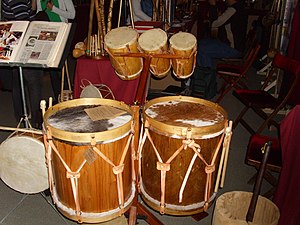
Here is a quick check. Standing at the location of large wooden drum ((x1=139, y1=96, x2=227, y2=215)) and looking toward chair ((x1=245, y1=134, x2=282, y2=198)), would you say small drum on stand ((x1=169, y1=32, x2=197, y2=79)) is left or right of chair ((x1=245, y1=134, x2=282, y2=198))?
left

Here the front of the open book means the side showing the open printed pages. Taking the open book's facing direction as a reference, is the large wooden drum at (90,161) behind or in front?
in front

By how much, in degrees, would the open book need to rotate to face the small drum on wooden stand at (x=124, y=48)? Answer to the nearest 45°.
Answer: approximately 45° to its left

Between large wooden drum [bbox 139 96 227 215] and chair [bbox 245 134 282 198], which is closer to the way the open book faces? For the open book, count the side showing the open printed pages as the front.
the large wooden drum

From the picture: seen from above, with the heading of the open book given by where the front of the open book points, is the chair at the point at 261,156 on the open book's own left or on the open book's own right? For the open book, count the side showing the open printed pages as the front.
on the open book's own left

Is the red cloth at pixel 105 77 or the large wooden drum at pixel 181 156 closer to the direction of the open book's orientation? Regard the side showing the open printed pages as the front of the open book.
the large wooden drum

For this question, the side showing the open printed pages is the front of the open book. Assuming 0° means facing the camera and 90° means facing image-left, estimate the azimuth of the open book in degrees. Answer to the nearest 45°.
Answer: approximately 0°

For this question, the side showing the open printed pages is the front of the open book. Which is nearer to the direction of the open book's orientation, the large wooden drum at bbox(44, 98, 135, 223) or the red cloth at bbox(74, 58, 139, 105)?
the large wooden drum

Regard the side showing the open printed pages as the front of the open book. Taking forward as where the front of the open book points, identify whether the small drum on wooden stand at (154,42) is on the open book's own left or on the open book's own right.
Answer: on the open book's own left

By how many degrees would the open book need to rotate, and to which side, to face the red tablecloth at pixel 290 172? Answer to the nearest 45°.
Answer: approximately 45° to its left

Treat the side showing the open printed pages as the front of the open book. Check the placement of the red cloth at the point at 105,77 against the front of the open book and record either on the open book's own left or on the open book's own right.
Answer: on the open book's own left

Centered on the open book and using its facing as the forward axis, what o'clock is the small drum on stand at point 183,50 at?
The small drum on stand is roughly at 10 o'clock from the open book.
